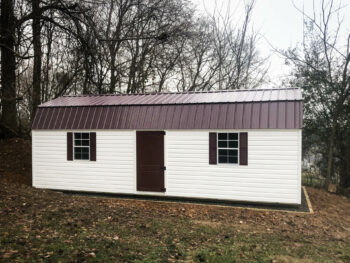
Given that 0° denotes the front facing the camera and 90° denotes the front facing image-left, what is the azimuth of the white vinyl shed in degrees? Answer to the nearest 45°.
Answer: approximately 0°
